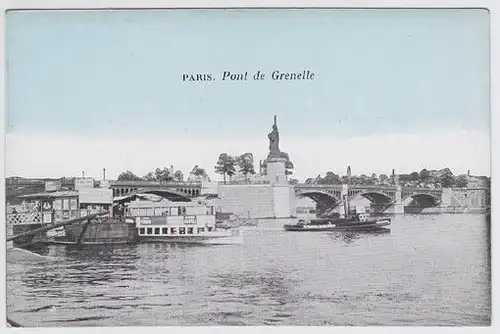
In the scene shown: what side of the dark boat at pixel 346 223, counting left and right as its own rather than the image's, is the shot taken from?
right
